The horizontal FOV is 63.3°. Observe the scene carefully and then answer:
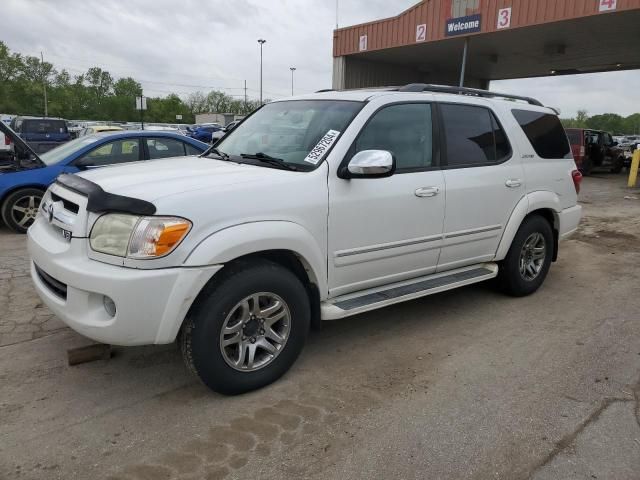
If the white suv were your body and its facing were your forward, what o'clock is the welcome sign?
The welcome sign is roughly at 5 o'clock from the white suv.

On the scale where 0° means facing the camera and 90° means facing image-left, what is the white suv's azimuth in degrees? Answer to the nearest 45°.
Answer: approximately 45°

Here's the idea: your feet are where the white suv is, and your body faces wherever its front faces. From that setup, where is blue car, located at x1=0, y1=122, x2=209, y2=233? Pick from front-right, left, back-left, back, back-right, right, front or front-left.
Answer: right

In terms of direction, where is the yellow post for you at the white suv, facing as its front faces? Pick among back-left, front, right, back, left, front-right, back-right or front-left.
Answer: back

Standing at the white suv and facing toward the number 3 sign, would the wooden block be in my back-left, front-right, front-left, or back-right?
back-left

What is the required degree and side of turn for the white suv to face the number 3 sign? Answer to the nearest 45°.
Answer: approximately 180°

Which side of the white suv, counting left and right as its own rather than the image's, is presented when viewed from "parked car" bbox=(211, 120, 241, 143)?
right

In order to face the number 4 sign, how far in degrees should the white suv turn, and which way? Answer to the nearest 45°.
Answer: approximately 180°

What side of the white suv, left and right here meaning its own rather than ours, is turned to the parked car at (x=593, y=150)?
back

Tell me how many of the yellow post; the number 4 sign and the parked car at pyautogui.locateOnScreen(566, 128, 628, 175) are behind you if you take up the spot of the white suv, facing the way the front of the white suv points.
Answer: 3
